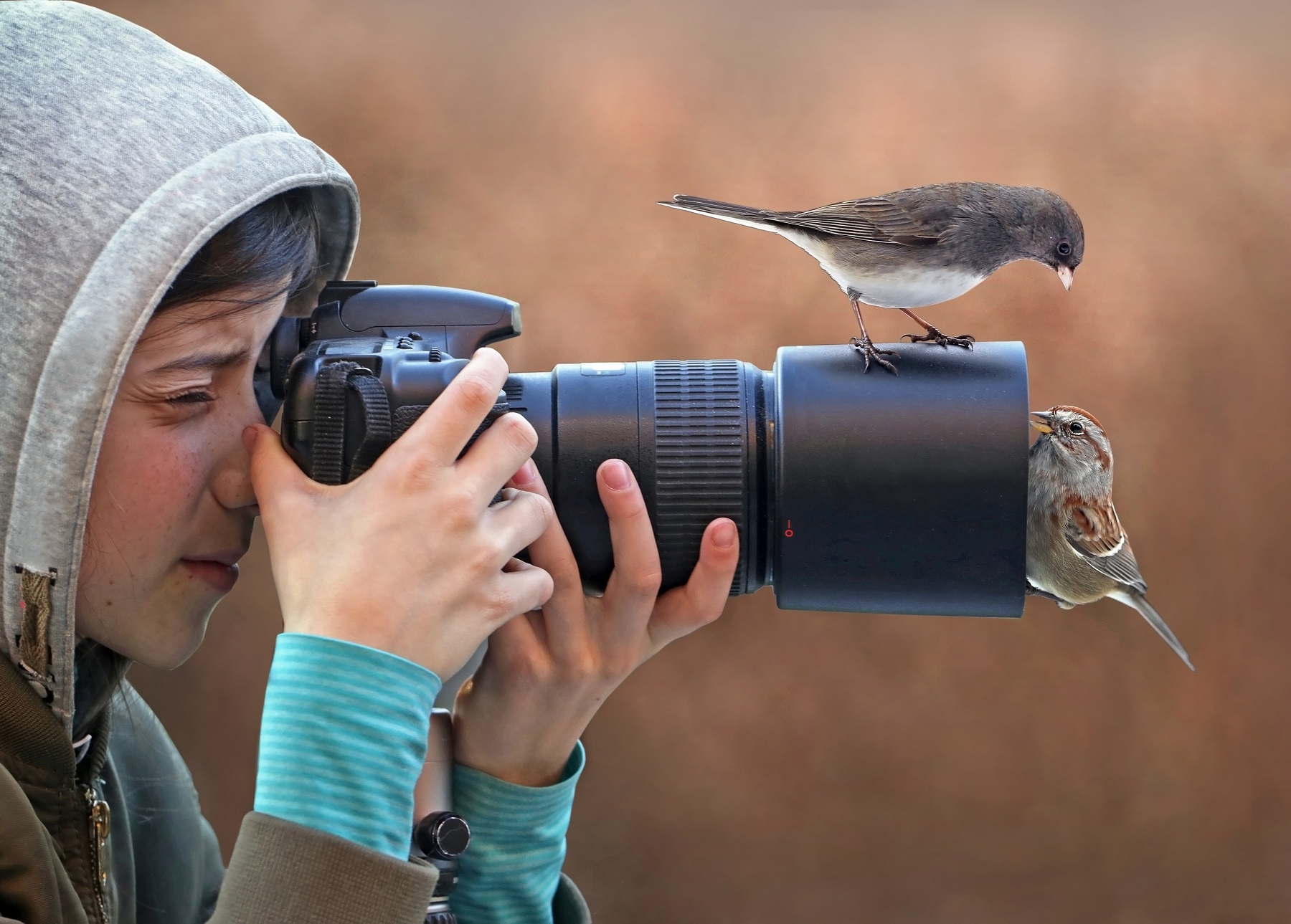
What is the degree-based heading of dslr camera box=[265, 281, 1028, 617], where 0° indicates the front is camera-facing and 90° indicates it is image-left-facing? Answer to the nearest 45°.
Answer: approximately 270°

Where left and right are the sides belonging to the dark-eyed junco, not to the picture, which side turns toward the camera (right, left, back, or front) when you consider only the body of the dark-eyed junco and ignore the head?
right

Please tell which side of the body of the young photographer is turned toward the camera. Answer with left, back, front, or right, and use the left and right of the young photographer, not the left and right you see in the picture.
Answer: right

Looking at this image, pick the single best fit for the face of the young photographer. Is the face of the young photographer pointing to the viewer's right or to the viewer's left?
to the viewer's right
